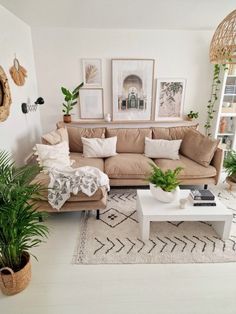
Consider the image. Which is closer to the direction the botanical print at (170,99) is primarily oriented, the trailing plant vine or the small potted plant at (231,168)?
the small potted plant

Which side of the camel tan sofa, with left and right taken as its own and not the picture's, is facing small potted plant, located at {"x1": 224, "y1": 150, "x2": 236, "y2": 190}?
left

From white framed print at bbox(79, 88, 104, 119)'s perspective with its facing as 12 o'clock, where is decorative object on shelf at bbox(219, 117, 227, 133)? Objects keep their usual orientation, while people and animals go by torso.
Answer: The decorative object on shelf is roughly at 9 o'clock from the white framed print.

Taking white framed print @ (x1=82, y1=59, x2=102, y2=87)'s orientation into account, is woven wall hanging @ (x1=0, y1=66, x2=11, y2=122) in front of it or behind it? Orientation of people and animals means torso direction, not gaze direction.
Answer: in front

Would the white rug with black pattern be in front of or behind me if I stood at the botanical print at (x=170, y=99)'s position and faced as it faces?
in front

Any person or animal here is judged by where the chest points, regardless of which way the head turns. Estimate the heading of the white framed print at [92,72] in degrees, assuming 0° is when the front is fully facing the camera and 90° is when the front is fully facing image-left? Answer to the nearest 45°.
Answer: approximately 0°

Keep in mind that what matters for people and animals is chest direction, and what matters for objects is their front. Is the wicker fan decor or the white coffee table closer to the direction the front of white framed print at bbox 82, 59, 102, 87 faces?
the white coffee table

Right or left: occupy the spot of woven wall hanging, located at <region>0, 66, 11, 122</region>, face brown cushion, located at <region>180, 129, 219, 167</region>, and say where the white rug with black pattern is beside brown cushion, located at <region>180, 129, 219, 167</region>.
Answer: right

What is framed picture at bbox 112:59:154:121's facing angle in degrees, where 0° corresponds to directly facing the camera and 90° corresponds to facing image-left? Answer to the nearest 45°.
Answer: approximately 0°

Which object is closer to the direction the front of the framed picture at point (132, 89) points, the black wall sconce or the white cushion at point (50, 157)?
the white cushion

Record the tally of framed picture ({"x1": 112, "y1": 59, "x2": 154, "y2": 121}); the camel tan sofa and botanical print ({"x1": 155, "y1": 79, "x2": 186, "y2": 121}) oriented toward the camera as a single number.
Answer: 3
